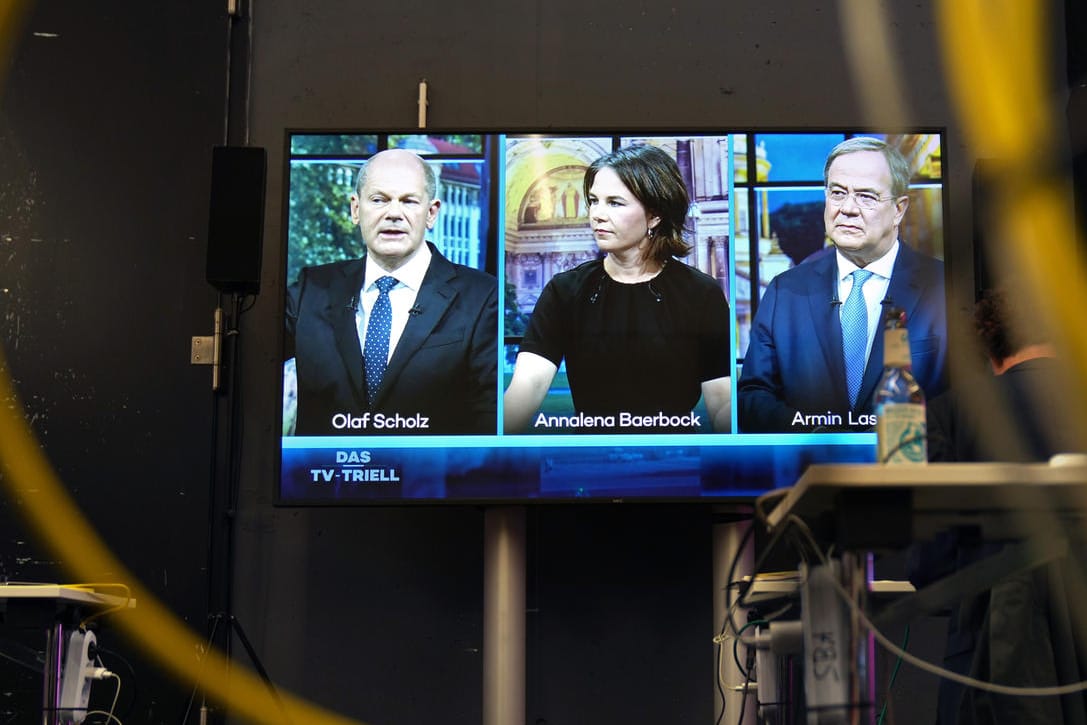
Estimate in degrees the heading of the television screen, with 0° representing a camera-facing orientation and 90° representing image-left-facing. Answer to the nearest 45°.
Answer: approximately 0°

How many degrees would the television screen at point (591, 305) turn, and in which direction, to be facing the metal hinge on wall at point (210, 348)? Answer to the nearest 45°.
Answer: approximately 90° to its right

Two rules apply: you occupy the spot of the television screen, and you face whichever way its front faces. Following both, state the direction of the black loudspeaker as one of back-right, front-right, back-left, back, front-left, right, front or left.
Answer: right
